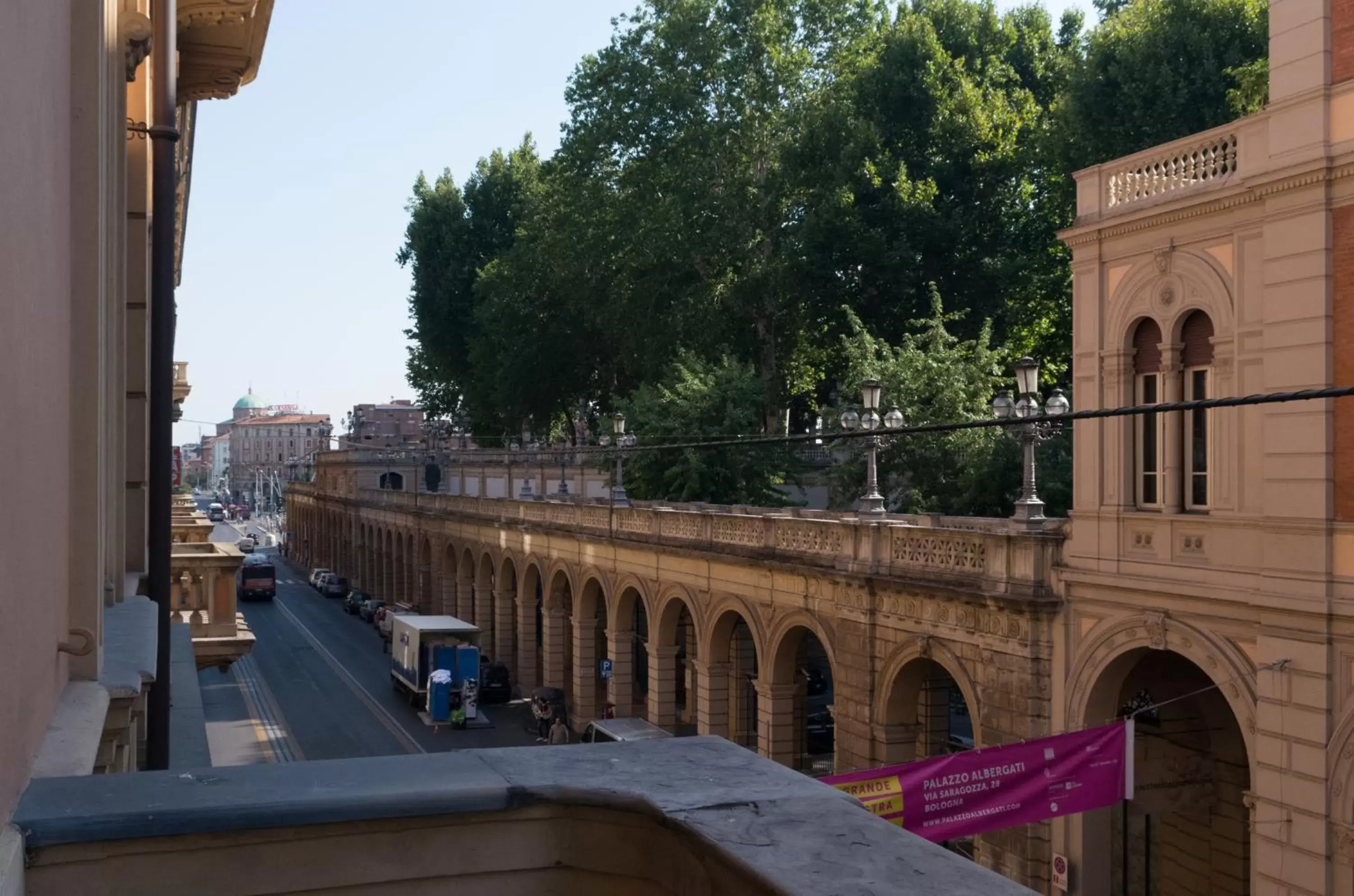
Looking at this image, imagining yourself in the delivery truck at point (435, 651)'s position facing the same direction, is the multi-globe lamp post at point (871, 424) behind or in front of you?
behind

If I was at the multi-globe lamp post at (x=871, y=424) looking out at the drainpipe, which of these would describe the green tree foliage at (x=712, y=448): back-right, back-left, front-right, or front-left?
back-right

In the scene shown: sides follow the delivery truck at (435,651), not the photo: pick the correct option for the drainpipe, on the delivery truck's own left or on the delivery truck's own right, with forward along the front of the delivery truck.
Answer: on the delivery truck's own left

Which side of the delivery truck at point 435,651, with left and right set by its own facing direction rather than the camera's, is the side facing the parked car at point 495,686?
right

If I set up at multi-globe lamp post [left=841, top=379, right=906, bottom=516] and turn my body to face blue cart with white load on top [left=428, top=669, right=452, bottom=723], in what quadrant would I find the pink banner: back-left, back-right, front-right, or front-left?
back-left

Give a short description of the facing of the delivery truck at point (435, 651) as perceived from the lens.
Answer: facing away from the viewer and to the left of the viewer

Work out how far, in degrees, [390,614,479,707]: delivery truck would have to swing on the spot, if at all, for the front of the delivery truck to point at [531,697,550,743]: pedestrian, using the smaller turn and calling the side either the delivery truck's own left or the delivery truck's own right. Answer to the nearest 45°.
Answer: approximately 180°
